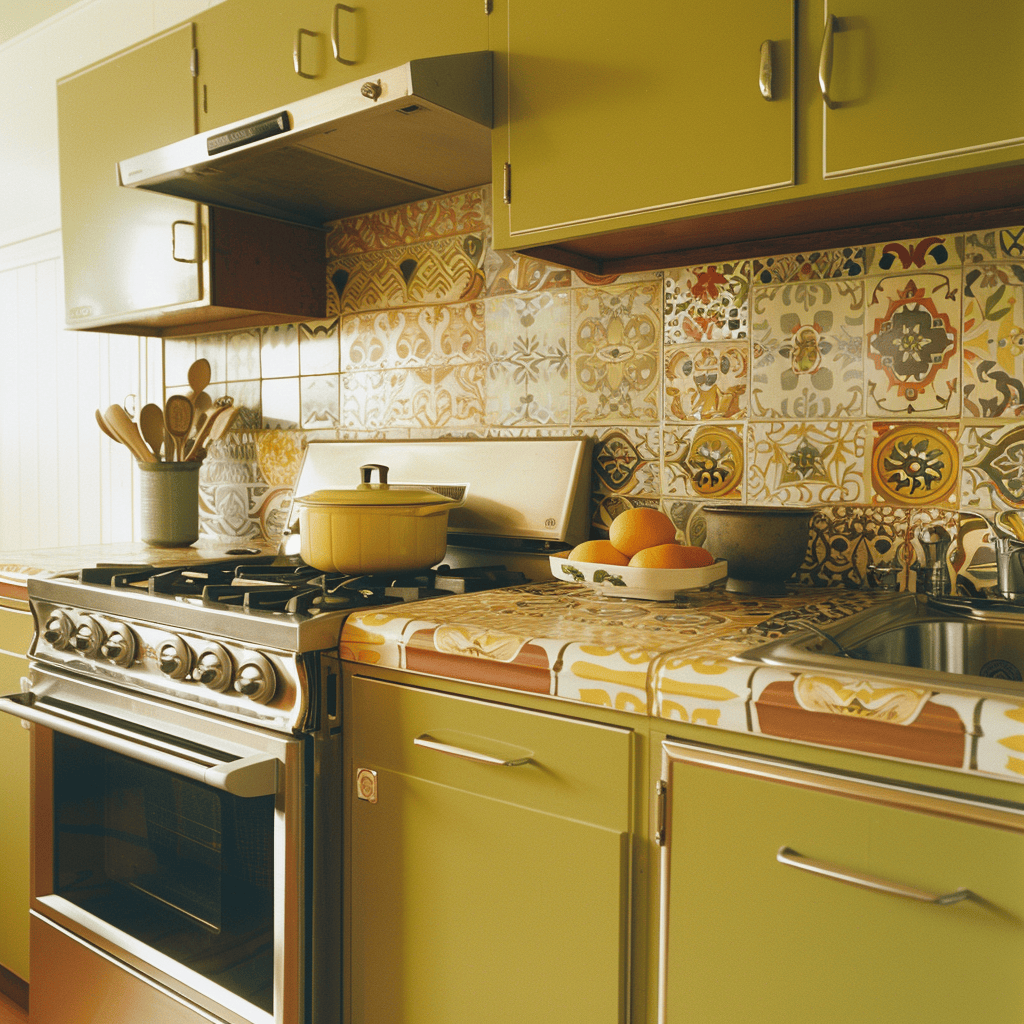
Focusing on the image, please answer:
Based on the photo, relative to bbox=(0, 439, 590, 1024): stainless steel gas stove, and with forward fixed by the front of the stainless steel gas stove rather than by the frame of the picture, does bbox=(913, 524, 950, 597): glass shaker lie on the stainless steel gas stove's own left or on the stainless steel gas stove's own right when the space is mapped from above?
on the stainless steel gas stove's own left

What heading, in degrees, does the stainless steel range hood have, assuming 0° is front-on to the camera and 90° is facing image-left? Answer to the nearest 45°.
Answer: approximately 45°

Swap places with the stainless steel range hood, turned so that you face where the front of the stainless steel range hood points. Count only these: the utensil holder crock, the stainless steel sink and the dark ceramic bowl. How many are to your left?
2

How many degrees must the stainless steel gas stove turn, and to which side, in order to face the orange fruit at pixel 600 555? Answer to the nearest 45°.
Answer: approximately 135° to its left

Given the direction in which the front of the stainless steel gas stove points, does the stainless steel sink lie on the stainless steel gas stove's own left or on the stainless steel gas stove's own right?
on the stainless steel gas stove's own left

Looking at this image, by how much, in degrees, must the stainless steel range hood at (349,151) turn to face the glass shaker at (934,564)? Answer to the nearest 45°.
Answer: approximately 90° to its left

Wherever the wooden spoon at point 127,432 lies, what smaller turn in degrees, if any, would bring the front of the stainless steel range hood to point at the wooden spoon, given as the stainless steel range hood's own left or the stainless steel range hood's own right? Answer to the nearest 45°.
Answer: approximately 90° to the stainless steel range hood's own right

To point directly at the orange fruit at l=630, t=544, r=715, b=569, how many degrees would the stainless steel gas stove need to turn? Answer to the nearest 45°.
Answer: approximately 135° to its left

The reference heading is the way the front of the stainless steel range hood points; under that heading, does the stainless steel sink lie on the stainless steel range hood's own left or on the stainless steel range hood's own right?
on the stainless steel range hood's own left

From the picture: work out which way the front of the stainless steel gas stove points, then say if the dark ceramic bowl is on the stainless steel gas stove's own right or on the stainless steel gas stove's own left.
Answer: on the stainless steel gas stove's own left

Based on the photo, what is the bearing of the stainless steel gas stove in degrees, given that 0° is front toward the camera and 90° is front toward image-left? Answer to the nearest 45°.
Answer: approximately 45°
